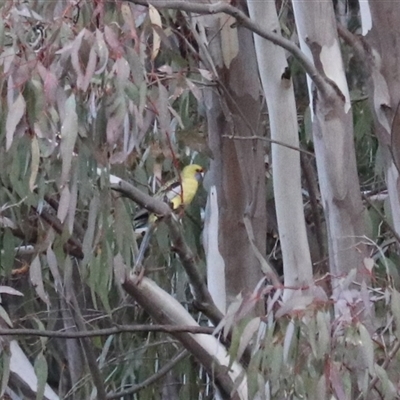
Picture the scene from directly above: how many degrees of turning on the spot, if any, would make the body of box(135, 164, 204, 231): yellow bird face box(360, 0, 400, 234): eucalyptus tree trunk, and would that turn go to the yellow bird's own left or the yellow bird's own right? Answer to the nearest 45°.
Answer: approximately 45° to the yellow bird's own left

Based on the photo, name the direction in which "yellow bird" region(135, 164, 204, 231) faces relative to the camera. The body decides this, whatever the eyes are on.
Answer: to the viewer's right
